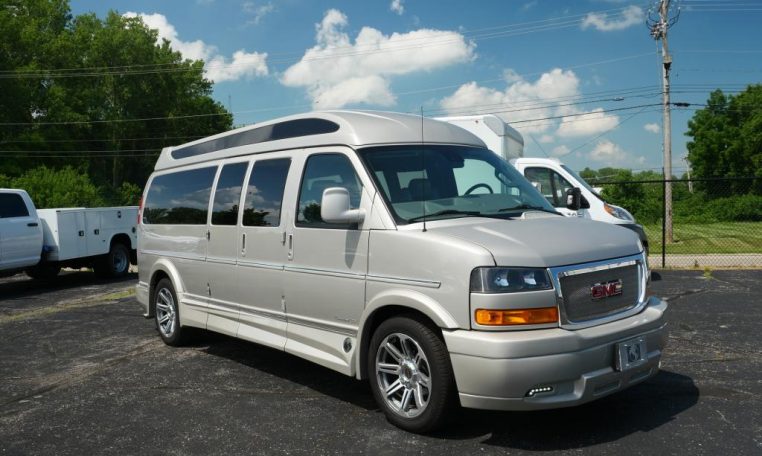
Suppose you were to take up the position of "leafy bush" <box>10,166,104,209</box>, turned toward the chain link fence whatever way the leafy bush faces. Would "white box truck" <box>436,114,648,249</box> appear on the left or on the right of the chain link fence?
right

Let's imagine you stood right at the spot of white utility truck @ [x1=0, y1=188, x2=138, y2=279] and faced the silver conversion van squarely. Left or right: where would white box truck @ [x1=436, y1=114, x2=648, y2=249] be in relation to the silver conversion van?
left

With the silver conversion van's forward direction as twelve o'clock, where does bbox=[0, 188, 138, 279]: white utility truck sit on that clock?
The white utility truck is roughly at 6 o'clock from the silver conversion van.

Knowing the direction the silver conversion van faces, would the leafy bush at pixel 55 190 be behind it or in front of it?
behind

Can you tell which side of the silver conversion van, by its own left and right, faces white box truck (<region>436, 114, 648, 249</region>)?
left

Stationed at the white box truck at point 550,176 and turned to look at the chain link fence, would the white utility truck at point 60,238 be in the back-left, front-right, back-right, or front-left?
back-left

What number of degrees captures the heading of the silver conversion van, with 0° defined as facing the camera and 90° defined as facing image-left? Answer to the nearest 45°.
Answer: approximately 315°

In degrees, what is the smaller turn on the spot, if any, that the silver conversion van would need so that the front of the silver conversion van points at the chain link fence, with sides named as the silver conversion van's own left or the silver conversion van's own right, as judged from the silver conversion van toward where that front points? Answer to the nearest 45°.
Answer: approximately 90° to the silver conversion van's own left
